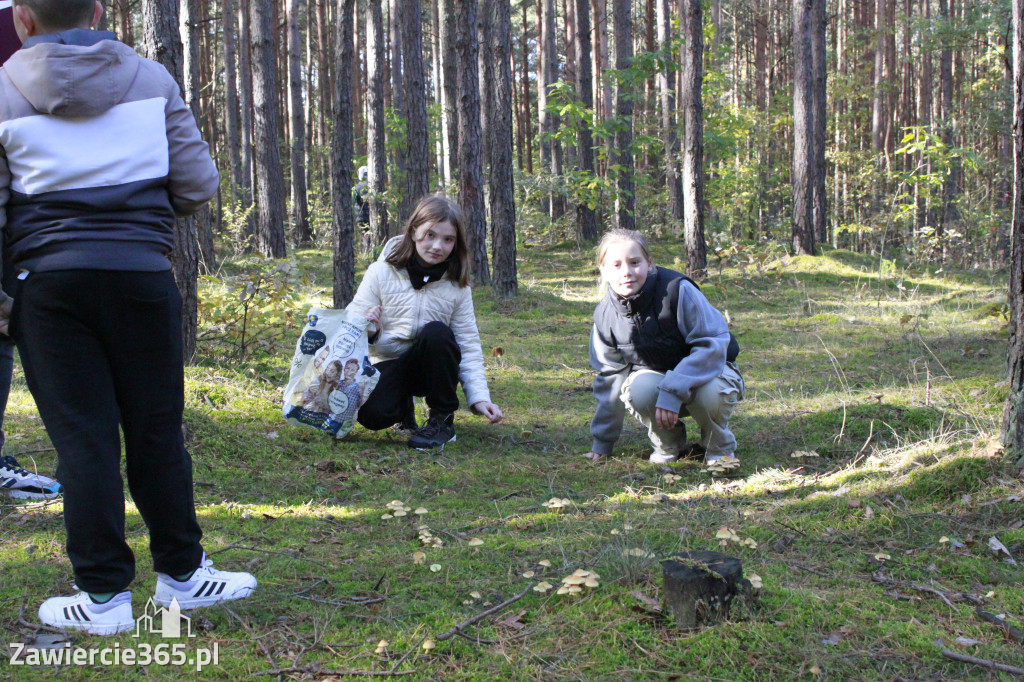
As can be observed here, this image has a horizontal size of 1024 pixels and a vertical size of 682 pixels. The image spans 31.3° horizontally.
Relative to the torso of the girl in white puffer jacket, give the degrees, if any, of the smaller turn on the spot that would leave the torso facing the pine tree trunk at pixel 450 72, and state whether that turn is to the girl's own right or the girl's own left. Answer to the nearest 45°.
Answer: approximately 180°

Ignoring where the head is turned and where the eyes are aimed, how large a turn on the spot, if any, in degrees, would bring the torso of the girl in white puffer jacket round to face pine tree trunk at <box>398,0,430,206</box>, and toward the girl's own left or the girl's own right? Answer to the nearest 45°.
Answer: approximately 180°

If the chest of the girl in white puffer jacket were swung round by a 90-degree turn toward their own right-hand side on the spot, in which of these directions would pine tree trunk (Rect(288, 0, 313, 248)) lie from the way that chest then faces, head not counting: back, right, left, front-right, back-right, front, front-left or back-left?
right

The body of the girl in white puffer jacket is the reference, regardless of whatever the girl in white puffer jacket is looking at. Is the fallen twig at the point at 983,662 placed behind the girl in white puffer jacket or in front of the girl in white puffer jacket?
in front

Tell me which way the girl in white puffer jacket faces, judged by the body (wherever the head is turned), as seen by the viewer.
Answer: toward the camera

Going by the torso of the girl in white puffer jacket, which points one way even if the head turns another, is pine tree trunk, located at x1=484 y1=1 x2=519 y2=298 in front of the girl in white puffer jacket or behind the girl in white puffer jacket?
behind

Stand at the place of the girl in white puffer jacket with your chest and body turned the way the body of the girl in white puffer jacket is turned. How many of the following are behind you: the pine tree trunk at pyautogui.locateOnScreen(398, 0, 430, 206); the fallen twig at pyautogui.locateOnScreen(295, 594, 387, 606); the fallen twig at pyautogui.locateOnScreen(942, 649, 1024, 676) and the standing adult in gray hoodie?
1

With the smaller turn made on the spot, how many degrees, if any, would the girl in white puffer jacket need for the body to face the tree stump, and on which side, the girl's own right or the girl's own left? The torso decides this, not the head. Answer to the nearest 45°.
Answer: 0° — they already face it

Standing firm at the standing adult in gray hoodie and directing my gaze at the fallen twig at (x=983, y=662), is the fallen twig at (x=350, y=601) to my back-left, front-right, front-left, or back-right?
front-left

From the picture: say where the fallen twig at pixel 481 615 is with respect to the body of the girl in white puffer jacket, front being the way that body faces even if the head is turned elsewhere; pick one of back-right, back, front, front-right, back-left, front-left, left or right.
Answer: front

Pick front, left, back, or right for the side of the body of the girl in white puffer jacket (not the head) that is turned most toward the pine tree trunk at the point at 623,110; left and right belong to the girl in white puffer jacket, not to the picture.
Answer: back

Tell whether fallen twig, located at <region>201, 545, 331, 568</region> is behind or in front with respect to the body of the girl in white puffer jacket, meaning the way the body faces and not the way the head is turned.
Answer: in front

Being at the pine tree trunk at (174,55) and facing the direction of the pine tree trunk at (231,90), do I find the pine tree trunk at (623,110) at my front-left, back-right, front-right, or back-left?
front-right
